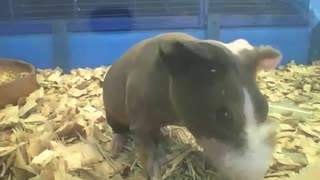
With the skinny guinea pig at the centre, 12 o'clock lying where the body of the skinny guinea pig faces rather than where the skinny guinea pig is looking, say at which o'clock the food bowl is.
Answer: The food bowl is roughly at 6 o'clock from the skinny guinea pig.

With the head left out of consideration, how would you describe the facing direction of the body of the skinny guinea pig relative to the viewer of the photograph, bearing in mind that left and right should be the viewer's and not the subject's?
facing the viewer and to the right of the viewer
